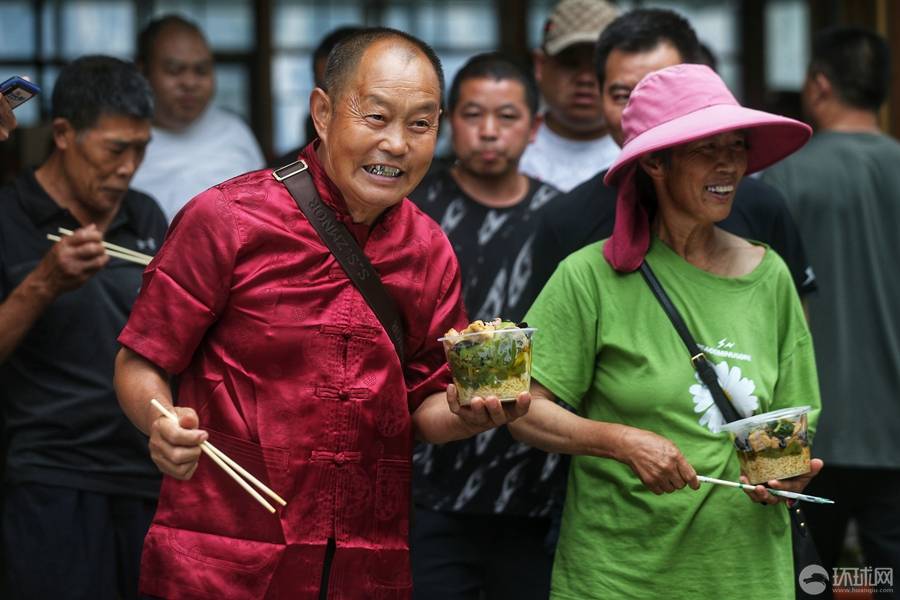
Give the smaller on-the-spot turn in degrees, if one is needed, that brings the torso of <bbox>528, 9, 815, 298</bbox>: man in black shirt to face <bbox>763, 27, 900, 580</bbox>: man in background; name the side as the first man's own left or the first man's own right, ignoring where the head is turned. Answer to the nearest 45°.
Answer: approximately 135° to the first man's own left

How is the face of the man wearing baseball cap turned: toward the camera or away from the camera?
toward the camera

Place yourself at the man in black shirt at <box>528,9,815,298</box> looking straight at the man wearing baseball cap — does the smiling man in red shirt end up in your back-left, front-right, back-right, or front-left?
back-left

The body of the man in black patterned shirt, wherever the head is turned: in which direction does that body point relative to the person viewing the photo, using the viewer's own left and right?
facing the viewer

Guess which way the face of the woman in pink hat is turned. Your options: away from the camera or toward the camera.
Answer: toward the camera

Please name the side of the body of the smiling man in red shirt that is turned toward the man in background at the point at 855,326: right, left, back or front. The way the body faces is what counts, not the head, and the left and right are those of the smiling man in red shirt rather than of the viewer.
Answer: left

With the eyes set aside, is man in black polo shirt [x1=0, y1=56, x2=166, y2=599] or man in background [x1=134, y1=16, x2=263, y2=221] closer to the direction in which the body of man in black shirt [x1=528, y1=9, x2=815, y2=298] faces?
the man in black polo shirt

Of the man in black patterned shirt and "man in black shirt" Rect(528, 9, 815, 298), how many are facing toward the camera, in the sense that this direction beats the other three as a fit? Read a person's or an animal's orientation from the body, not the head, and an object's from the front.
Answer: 2

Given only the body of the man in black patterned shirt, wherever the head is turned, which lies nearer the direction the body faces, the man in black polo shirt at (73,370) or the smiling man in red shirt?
the smiling man in red shirt
